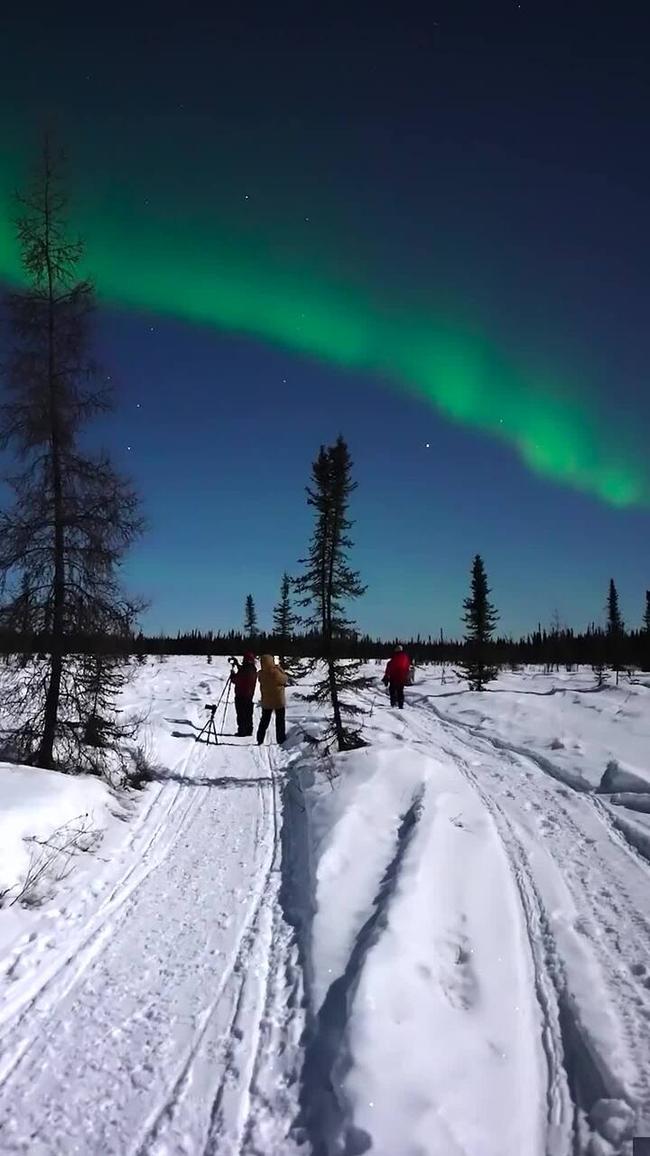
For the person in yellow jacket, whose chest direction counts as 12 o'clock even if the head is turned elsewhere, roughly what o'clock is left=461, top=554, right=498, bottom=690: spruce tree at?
The spruce tree is roughly at 1 o'clock from the person in yellow jacket.

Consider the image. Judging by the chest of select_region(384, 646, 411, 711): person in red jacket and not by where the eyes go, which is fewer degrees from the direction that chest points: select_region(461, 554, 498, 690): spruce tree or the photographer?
the spruce tree

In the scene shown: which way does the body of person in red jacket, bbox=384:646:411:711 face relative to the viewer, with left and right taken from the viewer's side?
facing away from the viewer

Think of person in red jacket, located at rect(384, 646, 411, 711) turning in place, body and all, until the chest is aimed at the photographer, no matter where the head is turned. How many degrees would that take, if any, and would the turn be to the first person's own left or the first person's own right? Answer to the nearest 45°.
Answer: approximately 135° to the first person's own left

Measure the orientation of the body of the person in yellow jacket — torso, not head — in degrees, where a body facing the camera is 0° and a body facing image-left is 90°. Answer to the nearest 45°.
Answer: approximately 180°

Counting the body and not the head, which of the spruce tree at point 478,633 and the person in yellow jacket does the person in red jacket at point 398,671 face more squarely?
the spruce tree

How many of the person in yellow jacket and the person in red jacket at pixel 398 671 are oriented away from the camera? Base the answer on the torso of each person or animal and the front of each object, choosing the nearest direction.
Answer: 2
